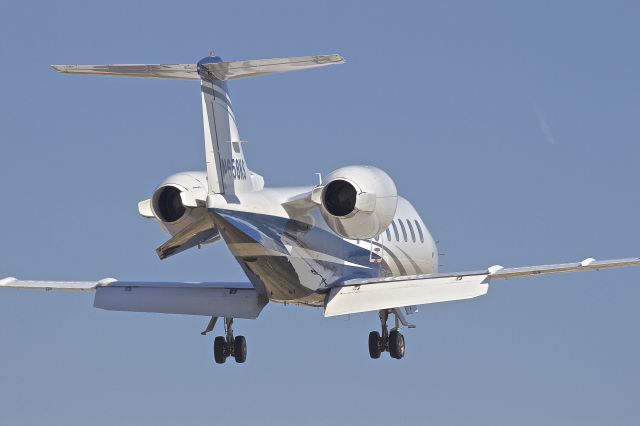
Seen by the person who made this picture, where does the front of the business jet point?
facing away from the viewer and to the right of the viewer
